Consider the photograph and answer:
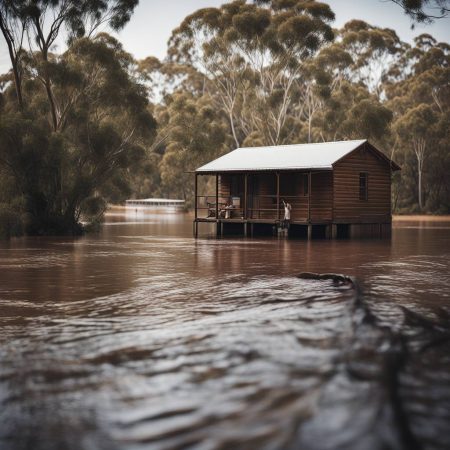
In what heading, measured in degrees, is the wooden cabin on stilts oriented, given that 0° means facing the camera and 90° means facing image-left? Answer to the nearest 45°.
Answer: approximately 45°

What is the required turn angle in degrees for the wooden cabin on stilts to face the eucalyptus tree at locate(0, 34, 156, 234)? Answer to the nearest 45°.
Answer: approximately 45° to its right
